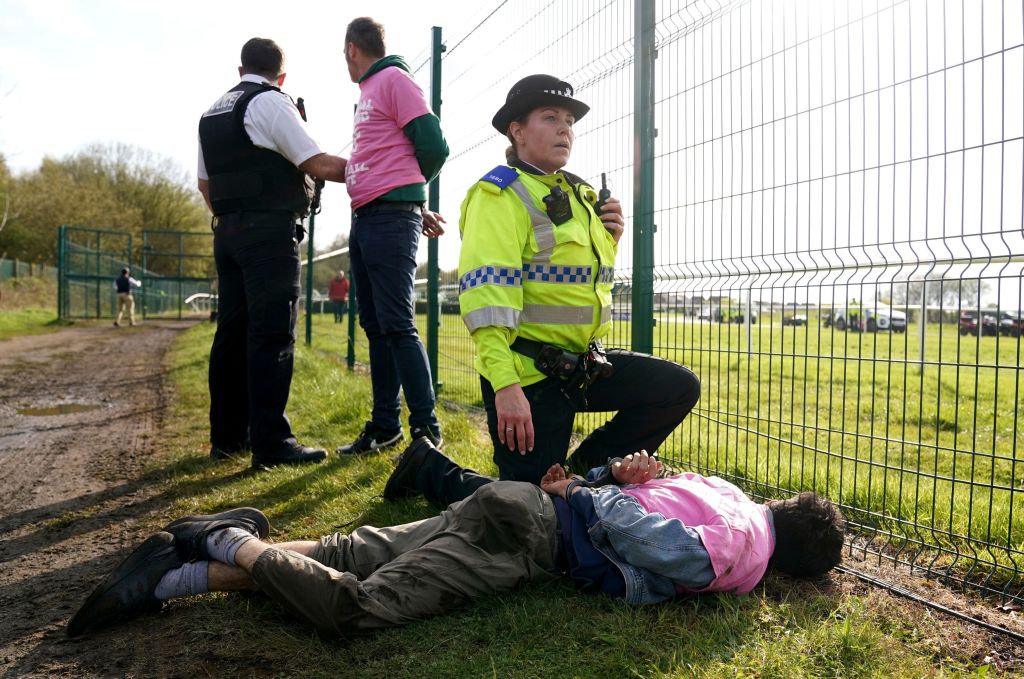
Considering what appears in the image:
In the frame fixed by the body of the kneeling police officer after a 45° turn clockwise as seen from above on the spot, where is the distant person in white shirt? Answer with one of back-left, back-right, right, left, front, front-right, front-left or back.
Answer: back-right

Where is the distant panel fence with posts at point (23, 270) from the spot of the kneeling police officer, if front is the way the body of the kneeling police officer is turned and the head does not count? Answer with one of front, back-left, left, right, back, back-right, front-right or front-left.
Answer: back

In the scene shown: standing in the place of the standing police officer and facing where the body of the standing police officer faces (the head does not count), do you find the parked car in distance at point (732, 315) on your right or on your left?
on your right

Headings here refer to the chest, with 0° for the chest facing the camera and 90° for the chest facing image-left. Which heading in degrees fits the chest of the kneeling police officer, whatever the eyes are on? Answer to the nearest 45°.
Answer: approximately 315°

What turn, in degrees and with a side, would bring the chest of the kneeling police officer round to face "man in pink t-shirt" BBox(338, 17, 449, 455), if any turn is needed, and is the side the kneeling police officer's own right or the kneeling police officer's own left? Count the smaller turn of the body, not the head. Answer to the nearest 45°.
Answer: approximately 180°

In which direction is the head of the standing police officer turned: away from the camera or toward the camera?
away from the camera

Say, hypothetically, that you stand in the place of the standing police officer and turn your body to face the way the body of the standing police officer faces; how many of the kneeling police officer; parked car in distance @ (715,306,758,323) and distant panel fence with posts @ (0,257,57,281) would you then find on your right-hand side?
1

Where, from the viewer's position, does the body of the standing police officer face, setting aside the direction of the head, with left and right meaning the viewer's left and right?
facing away from the viewer and to the right of the viewer

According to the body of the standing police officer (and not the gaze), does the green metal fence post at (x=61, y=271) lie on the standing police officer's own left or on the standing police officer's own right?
on the standing police officer's own left

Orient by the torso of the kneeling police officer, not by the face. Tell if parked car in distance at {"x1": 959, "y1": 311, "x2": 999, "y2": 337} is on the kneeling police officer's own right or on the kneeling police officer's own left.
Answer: on the kneeling police officer's own left
